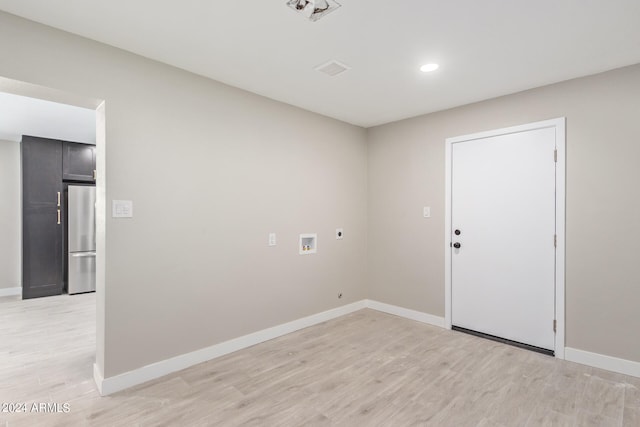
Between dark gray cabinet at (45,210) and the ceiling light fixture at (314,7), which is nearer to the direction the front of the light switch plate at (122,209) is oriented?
the ceiling light fixture

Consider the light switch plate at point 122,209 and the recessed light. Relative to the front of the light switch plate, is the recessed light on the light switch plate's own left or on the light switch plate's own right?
on the light switch plate's own left

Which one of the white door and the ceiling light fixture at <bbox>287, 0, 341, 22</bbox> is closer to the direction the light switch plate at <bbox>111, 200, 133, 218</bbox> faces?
the ceiling light fixture

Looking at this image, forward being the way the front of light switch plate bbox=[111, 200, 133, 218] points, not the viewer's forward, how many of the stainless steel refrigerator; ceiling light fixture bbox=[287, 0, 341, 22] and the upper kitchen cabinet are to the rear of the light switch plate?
2

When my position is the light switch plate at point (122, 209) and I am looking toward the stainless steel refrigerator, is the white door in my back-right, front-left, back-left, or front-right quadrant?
back-right

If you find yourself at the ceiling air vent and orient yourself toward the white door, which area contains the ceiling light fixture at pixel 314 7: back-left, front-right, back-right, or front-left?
back-right

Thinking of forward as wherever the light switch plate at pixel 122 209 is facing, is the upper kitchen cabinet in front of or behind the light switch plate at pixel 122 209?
behind

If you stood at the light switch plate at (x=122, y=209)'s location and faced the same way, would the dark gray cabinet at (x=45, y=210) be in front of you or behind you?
behind

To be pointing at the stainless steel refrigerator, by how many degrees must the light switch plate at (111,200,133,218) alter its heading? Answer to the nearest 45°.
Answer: approximately 180°

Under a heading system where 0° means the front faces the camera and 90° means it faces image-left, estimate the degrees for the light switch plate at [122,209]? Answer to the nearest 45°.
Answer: approximately 0°

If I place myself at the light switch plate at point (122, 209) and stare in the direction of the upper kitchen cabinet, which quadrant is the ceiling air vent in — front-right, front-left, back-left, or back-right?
back-right

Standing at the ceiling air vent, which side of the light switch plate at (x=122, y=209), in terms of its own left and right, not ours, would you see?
left

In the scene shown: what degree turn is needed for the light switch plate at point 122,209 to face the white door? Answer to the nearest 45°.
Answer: approximately 90° to its left

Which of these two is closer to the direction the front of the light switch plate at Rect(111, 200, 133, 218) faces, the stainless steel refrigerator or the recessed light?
the recessed light
